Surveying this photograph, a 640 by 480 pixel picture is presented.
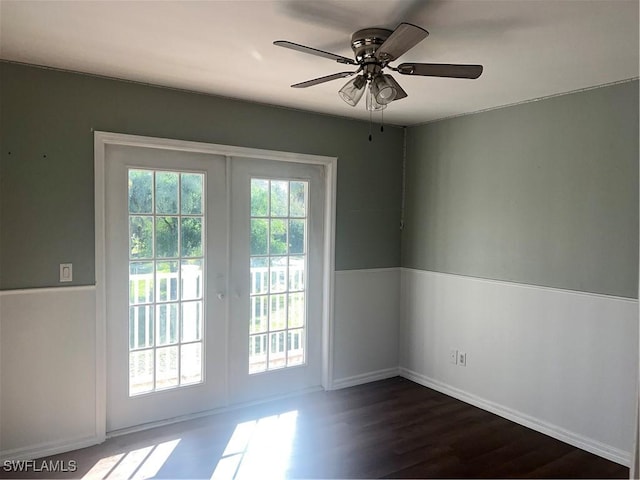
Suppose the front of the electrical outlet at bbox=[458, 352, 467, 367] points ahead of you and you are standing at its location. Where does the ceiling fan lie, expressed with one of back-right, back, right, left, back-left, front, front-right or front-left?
front-left

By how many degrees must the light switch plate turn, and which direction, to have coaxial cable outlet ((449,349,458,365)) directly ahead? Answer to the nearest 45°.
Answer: approximately 90° to its left

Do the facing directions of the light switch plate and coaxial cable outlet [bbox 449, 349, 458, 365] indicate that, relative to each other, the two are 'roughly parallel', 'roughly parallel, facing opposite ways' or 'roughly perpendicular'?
roughly perpendicular

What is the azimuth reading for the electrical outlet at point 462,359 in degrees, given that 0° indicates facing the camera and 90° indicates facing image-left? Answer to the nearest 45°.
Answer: approximately 45°

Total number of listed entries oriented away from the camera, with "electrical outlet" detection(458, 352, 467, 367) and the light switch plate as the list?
0

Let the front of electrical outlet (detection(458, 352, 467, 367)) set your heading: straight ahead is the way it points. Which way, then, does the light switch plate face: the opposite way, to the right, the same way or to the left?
to the left

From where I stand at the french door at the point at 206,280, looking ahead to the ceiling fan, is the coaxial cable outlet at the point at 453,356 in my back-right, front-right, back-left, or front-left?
front-left

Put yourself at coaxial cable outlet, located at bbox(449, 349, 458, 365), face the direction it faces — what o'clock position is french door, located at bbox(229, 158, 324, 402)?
The french door is roughly at 1 o'clock from the coaxial cable outlet.

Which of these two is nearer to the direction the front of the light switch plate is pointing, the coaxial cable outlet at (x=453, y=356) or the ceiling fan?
the ceiling fan

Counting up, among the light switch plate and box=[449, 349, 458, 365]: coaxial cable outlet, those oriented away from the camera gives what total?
0

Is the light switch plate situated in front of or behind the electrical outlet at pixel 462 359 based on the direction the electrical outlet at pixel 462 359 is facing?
in front

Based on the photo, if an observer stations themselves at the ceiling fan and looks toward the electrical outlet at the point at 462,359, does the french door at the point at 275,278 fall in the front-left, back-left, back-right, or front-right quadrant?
front-left

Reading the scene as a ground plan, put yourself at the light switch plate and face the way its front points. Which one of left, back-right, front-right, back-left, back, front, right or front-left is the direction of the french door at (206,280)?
left

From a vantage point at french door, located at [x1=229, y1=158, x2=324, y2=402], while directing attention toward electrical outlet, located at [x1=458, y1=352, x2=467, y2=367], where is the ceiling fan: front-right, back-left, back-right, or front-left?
front-right

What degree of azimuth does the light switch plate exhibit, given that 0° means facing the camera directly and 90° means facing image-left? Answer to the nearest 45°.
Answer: approximately 0°

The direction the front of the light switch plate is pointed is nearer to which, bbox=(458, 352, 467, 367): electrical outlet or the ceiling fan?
the ceiling fan
